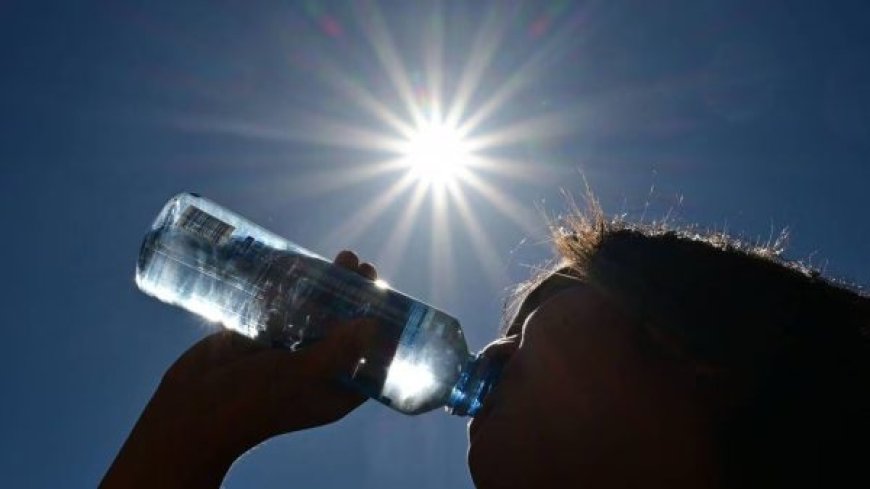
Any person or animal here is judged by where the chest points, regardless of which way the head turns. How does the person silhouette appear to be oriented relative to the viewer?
to the viewer's left
